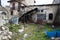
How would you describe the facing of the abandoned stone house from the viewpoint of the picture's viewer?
facing the viewer
